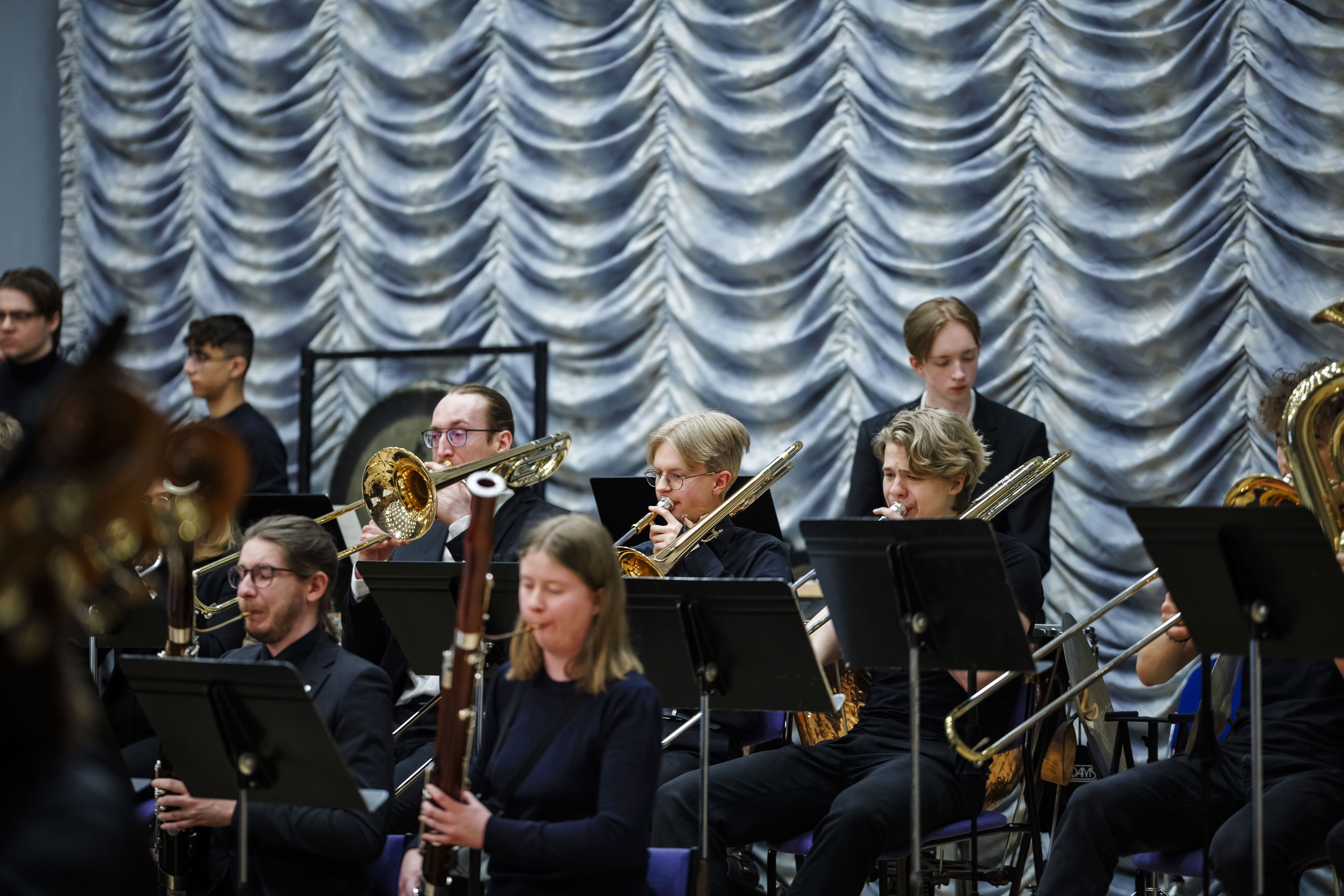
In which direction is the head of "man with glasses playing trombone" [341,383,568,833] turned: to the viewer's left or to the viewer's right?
to the viewer's left

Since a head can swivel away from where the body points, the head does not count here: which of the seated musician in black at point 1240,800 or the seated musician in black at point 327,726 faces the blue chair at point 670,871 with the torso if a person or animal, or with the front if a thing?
the seated musician in black at point 1240,800

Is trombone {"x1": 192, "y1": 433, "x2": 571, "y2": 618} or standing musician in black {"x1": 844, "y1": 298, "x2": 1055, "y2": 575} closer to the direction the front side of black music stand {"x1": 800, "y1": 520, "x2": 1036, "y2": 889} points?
the standing musician in black

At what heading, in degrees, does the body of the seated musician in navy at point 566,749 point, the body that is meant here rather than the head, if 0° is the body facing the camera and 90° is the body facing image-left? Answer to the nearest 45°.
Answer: approximately 45°

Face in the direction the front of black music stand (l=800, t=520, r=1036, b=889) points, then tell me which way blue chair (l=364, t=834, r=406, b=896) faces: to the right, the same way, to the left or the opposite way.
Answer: the opposite way

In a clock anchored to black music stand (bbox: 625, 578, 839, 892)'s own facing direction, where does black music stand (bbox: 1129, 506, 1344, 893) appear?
black music stand (bbox: 1129, 506, 1344, 893) is roughly at 2 o'clock from black music stand (bbox: 625, 578, 839, 892).

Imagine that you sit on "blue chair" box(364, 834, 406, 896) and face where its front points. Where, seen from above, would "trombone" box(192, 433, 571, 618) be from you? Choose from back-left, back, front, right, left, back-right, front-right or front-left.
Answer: back-right

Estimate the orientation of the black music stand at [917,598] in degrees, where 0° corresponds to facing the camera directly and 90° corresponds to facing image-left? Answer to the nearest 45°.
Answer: approximately 225°

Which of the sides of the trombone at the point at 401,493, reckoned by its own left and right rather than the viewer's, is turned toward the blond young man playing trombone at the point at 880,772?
left

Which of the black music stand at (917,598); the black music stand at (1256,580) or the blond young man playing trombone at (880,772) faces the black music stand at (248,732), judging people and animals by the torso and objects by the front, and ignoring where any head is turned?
the blond young man playing trombone

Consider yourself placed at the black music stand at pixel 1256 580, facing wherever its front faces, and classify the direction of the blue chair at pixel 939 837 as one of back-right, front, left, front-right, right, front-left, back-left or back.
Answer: left

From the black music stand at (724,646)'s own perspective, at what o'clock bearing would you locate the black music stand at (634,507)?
the black music stand at (634,507) is roughly at 10 o'clock from the black music stand at (724,646).

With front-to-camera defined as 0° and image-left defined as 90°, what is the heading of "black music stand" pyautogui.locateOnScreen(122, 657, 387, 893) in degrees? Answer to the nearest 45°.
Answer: approximately 225°

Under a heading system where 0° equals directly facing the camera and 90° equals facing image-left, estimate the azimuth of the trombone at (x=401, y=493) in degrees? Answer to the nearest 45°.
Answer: approximately 45°

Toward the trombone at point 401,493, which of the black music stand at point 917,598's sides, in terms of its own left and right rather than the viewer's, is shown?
left
